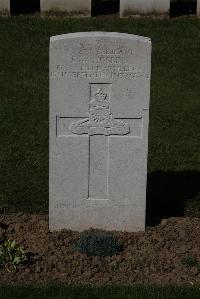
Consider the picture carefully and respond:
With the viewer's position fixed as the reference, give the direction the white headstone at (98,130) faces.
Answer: facing the viewer

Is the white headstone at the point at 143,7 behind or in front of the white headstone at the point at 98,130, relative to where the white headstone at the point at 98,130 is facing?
behind

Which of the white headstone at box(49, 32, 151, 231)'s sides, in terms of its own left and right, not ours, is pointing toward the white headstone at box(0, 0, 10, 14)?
back

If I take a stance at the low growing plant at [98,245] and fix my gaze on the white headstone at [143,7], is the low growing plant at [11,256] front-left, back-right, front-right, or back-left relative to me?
back-left

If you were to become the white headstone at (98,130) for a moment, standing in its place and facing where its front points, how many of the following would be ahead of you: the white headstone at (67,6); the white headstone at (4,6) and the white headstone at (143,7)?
0

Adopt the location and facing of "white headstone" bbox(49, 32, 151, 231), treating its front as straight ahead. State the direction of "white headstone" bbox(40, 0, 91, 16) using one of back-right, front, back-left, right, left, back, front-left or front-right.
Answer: back

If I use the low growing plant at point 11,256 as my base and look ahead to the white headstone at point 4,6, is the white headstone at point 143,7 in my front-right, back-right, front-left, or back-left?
front-right
